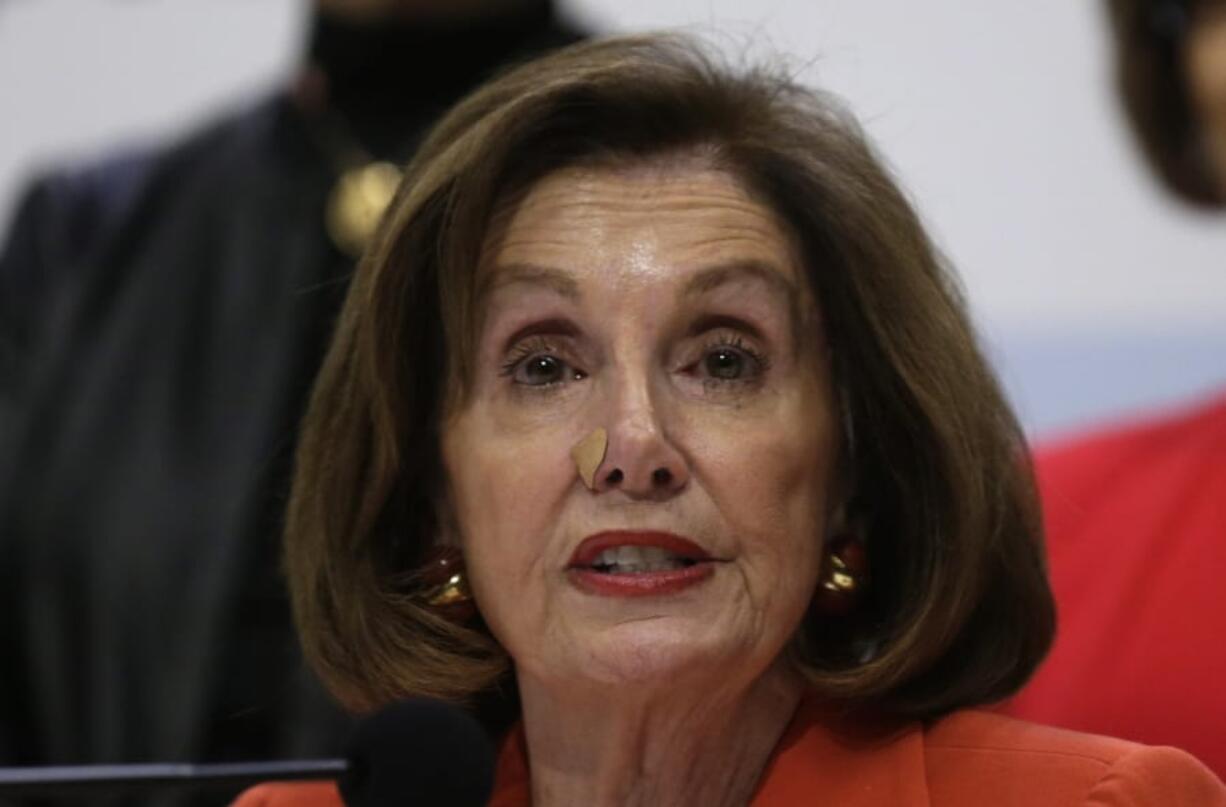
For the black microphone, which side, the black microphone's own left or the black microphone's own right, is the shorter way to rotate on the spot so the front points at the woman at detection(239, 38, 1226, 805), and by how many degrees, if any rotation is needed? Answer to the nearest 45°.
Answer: approximately 45° to the black microphone's own left

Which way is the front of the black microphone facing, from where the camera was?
facing to the right of the viewer

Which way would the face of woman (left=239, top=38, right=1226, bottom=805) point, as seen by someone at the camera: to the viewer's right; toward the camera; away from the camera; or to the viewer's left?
toward the camera

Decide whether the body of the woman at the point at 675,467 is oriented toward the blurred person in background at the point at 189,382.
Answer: no

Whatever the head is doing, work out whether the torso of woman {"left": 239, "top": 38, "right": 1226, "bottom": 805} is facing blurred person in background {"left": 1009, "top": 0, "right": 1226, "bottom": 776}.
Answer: no

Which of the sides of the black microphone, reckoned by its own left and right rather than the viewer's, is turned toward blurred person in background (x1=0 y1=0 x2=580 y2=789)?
left

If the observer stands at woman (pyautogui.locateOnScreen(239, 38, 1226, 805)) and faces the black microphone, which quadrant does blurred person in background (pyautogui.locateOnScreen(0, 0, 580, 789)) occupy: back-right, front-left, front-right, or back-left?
back-right

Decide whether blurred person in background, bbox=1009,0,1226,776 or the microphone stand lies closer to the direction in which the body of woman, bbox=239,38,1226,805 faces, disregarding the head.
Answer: the microphone stand

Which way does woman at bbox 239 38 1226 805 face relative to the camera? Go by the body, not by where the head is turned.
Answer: toward the camera

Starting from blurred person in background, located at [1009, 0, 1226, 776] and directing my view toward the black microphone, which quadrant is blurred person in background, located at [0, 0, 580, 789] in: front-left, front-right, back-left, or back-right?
front-right
